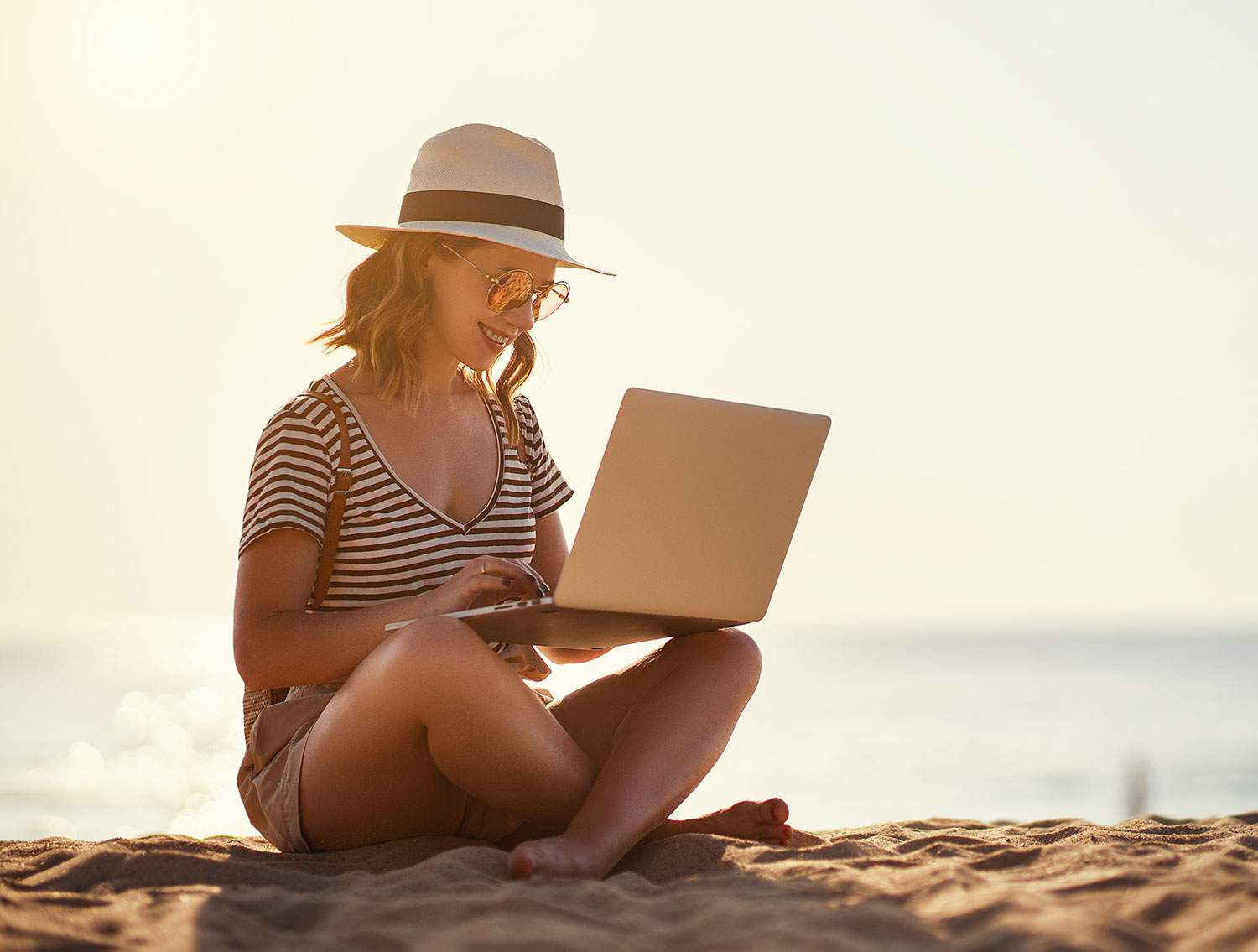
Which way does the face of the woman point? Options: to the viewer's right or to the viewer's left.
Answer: to the viewer's right

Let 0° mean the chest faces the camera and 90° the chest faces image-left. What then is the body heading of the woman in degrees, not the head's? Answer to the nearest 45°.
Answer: approximately 315°

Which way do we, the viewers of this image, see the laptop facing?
facing away from the viewer and to the left of the viewer
